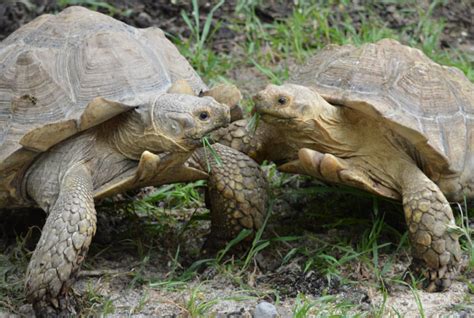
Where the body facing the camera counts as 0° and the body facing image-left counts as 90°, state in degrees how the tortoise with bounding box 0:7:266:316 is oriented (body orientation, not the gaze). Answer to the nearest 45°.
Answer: approximately 315°

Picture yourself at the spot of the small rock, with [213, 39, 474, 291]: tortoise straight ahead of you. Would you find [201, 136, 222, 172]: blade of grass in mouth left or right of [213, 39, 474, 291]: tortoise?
left

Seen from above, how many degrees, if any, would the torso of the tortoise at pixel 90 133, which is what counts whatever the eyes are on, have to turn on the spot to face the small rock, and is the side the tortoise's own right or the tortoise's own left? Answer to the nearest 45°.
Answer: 0° — it already faces it

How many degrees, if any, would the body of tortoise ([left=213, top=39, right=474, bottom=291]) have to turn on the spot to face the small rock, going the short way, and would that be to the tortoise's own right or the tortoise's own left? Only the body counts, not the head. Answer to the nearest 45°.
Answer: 0° — it already faces it

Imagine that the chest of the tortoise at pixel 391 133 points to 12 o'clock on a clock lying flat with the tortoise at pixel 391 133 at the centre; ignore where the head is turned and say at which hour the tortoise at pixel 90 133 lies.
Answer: the tortoise at pixel 90 133 is roughly at 1 o'clock from the tortoise at pixel 391 133.
